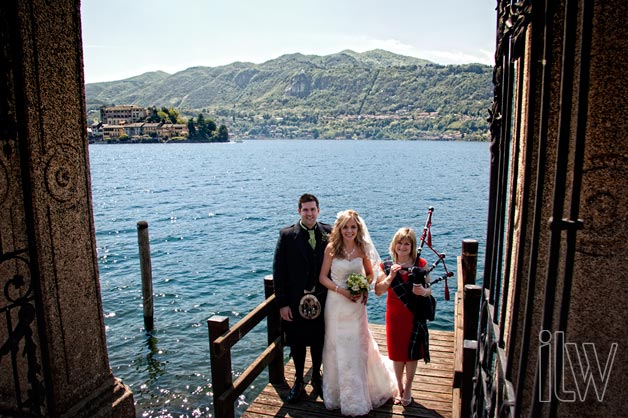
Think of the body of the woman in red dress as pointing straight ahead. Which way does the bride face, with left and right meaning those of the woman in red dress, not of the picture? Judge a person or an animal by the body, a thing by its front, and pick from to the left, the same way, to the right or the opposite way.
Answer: the same way

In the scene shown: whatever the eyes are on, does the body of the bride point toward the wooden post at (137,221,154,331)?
no

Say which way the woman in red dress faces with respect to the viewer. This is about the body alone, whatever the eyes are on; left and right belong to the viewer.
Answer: facing the viewer

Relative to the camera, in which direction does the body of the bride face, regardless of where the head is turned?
toward the camera

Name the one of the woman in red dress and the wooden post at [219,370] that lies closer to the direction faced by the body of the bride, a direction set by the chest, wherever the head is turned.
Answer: the wooden post

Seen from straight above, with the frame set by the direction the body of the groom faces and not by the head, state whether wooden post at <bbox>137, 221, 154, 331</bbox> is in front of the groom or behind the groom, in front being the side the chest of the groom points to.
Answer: behind

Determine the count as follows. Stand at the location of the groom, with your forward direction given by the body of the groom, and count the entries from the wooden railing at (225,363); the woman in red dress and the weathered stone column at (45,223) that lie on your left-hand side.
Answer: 1

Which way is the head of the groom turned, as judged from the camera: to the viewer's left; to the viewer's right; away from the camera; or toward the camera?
toward the camera

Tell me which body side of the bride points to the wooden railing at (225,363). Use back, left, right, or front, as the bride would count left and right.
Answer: right

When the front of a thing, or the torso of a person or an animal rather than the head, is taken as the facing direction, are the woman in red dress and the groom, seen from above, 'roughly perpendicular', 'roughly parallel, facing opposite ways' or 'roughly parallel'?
roughly parallel

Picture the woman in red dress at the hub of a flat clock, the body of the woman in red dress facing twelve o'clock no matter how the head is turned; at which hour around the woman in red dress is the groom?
The groom is roughly at 3 o'clock from the woman in red dress.

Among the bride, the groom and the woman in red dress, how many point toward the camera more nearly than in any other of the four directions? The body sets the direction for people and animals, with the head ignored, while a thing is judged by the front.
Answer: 3

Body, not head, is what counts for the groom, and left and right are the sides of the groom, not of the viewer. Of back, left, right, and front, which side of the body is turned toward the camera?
front

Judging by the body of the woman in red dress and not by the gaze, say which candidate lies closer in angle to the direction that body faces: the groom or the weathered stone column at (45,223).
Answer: the weathered stone column

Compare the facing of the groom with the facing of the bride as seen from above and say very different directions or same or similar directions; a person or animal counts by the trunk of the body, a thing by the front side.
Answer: same or similar directions

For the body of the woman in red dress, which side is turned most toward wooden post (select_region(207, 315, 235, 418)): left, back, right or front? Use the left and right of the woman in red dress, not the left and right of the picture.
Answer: right
